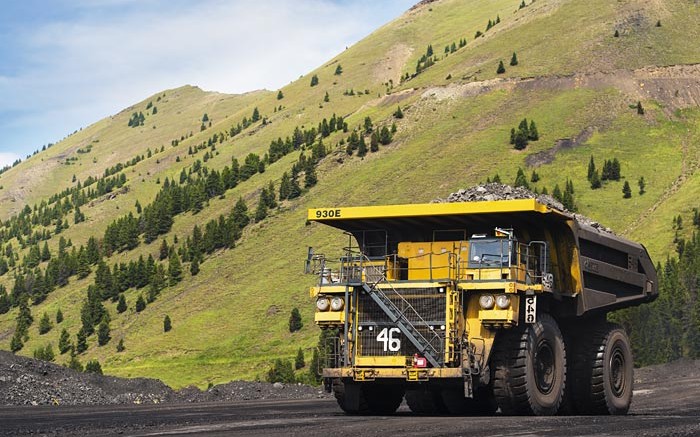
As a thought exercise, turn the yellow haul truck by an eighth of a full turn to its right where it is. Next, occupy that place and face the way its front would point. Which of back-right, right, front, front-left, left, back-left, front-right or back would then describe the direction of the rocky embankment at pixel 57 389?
front-right

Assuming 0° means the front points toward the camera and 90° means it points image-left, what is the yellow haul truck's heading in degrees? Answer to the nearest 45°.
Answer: approximately 45°
